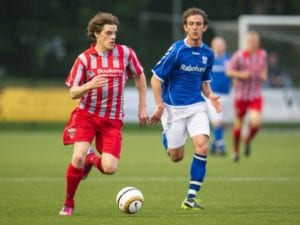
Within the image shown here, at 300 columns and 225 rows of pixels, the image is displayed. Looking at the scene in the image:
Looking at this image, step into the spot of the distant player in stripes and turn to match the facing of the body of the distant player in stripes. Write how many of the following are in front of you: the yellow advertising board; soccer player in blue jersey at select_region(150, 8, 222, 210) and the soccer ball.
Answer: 2

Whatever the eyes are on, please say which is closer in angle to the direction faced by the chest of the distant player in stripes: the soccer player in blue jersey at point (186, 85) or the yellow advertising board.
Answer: the soccer player in blue jersey

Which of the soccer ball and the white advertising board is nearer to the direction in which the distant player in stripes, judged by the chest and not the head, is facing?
the soccer ball

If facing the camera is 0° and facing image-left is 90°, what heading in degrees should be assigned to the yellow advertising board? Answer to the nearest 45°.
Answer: approximately 0°

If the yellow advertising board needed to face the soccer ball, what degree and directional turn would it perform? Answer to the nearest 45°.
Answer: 0° — it already faces it

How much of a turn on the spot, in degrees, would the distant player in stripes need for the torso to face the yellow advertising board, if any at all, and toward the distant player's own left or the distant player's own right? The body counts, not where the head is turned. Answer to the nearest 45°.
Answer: approximately 135° to the distant player's own right

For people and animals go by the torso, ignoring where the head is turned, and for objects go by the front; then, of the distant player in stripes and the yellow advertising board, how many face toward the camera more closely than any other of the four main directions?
2

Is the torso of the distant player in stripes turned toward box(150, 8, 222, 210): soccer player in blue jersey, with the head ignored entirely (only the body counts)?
yes

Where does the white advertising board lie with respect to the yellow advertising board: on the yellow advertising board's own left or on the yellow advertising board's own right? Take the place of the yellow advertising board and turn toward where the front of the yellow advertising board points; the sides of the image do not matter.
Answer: on the yellow advertising board's own left

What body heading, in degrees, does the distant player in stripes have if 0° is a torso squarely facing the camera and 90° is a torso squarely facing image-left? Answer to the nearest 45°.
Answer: approximately 0°
